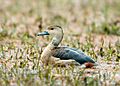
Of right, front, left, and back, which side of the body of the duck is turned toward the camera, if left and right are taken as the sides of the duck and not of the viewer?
left
